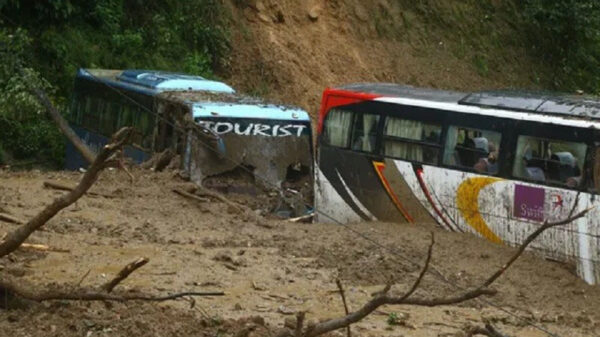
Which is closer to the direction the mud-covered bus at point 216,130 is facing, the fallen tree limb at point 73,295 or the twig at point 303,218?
the twig

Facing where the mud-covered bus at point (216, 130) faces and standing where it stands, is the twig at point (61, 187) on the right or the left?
on its right

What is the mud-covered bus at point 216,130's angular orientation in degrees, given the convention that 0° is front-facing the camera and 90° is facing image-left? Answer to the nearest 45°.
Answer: approximately 315°

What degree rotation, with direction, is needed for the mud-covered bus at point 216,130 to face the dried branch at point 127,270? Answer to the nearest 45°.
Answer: approximately 45° to its right

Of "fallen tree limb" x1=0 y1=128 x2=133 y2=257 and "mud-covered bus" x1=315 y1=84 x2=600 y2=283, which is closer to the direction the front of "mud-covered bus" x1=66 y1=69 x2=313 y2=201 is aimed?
the mud-covered bus

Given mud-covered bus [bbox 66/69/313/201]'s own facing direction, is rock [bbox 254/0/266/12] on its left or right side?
on its left

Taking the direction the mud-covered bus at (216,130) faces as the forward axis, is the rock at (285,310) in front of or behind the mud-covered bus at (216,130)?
in front

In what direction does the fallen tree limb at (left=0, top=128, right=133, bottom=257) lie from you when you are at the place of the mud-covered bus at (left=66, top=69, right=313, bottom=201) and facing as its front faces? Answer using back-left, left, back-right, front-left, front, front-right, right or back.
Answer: front-right

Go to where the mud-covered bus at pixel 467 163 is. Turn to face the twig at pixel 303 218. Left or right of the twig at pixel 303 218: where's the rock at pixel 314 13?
right

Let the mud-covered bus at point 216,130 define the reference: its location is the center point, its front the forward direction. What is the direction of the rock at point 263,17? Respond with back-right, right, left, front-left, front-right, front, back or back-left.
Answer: back-left

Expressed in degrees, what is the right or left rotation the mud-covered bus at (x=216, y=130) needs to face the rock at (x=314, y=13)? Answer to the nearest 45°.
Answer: approximately 135° to its left

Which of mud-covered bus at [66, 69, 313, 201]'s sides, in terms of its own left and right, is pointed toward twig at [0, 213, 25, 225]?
right
